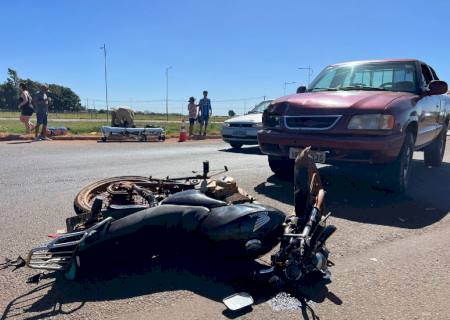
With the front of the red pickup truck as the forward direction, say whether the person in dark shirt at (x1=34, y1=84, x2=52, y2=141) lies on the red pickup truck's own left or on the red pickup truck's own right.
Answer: on the red pickup truck's own right

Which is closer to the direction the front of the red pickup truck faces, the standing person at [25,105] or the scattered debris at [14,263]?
the scattered debris

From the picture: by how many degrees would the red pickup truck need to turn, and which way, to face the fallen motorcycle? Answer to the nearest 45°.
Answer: approximately 45° to its left

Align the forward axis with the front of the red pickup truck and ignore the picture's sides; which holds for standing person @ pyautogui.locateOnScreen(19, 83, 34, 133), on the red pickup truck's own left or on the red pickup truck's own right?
on the red pickup truck's own right

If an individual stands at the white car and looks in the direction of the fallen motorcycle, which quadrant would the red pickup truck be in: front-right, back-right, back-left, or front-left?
front-left

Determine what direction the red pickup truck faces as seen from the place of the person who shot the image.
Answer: facing the viewer and to the left of the viewer

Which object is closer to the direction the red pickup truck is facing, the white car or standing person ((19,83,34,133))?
the standing person

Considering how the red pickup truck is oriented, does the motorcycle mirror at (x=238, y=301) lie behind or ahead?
ahead

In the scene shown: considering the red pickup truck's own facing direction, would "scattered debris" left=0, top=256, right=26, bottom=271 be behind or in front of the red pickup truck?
in front
